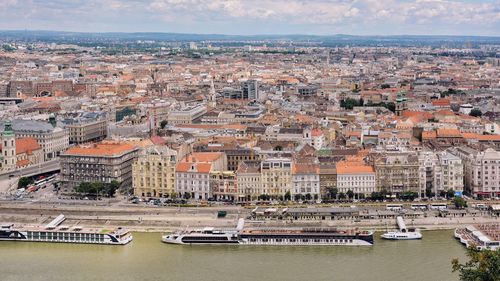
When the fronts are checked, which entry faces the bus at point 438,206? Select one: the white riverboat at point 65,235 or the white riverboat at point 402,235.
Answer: the white riverboat at point 65,235

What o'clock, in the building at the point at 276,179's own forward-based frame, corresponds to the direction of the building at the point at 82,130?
the building at the point at 82,130 is roughly at 5 o'clock from the building at the point at 276,179.

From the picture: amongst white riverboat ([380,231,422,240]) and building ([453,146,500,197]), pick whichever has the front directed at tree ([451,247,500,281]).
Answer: the building

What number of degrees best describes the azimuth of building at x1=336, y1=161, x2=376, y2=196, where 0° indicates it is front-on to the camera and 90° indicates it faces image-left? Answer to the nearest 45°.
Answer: approximately 0°

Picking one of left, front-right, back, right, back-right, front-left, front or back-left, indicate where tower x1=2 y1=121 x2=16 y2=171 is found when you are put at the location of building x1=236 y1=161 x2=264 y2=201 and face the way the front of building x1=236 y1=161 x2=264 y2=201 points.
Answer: back-right

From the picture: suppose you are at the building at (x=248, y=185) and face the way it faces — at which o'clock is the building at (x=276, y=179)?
the building at (x=276, y=179) is roughly at 9 o'clock from the building at (x=248, y=185).

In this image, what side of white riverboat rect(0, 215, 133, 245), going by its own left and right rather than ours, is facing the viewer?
right

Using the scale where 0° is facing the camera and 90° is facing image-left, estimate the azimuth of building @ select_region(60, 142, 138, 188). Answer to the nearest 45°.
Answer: approximately 0°

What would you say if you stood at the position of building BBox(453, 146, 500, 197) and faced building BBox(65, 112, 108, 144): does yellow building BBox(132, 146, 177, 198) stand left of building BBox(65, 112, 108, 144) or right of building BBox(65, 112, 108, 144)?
left
